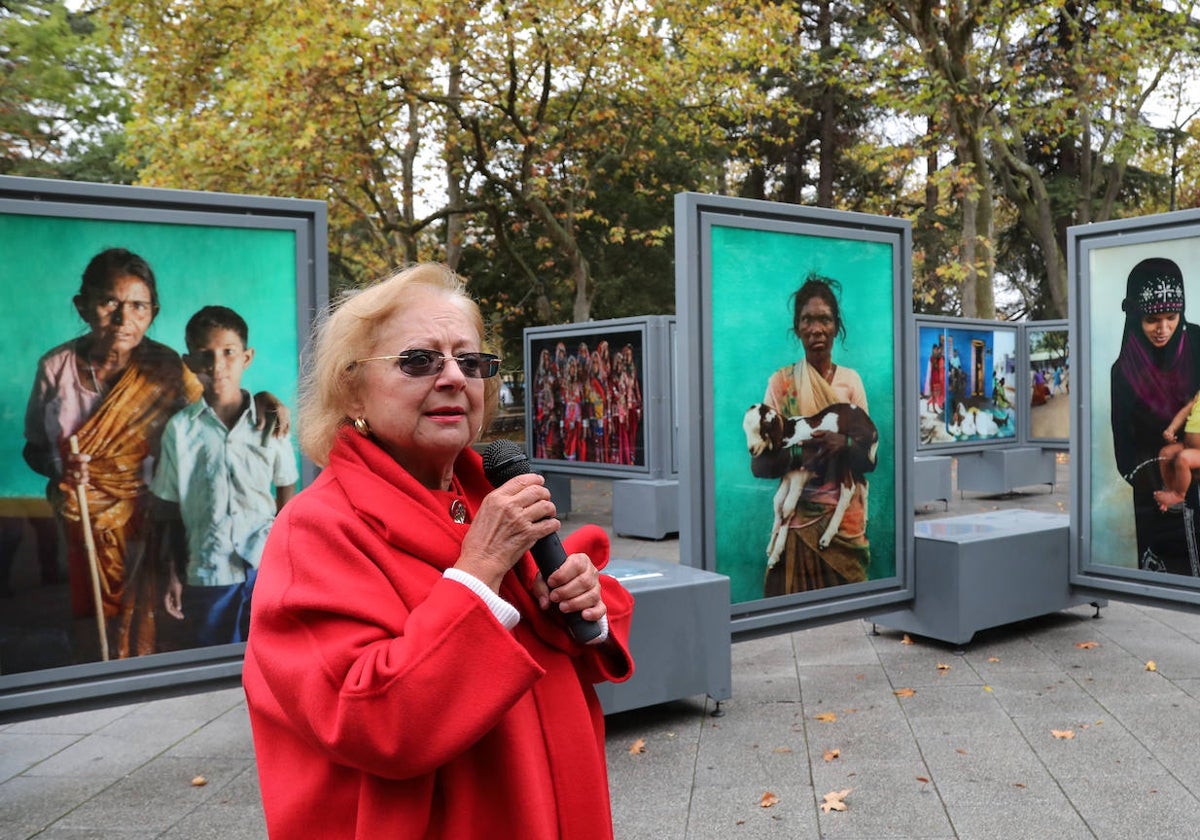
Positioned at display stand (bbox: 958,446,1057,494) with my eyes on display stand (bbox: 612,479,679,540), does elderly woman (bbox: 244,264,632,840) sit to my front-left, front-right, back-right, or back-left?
front-left

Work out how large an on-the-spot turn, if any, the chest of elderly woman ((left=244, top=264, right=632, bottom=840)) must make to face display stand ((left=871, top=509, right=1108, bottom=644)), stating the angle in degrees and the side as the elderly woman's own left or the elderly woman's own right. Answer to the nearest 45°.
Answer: approximately 90° to the elderly woman's own left

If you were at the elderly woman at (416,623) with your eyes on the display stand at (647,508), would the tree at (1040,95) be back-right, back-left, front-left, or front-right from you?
front-right

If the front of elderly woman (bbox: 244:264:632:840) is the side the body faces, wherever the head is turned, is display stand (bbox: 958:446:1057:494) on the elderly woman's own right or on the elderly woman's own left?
on the elderly woman's own left

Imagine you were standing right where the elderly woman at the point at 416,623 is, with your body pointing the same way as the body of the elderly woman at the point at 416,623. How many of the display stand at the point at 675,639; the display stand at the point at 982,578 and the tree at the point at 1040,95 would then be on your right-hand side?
0

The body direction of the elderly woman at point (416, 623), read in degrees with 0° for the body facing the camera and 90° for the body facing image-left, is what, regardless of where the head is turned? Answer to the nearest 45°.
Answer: approximately 315°

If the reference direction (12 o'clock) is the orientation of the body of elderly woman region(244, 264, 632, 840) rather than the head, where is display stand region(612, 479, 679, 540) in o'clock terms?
The display stand is roughly at 8 o'clock from the elderly woman.

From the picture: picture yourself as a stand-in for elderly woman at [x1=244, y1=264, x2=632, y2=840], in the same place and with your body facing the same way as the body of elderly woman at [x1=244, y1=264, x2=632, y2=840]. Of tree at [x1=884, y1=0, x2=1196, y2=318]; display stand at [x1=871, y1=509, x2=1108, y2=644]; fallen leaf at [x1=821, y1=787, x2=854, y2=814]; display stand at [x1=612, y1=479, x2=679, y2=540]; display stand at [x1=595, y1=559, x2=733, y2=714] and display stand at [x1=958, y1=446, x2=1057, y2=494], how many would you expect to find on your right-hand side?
0

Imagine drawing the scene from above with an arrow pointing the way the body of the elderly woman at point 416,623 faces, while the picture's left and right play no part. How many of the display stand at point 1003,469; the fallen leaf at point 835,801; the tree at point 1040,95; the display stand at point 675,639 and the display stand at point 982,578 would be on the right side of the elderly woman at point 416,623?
0

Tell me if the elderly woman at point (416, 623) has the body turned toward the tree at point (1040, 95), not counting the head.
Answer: no

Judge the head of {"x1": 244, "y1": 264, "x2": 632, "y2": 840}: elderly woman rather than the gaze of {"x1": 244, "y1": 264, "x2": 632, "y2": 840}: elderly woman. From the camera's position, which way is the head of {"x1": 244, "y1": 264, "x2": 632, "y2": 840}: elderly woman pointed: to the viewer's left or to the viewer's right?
to the viewer's right

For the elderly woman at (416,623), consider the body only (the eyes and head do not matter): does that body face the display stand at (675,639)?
no

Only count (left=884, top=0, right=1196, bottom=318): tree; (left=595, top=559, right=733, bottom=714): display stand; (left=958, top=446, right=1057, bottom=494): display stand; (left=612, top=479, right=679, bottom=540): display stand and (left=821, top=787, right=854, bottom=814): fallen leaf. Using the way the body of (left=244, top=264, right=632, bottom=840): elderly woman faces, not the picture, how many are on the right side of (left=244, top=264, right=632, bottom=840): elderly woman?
0

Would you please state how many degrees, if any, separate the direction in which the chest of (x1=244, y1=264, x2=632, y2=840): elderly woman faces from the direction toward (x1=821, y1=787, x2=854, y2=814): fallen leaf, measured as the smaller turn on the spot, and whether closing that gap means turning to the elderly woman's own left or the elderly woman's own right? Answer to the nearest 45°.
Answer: approximately 90° to the elderly woman's own left
